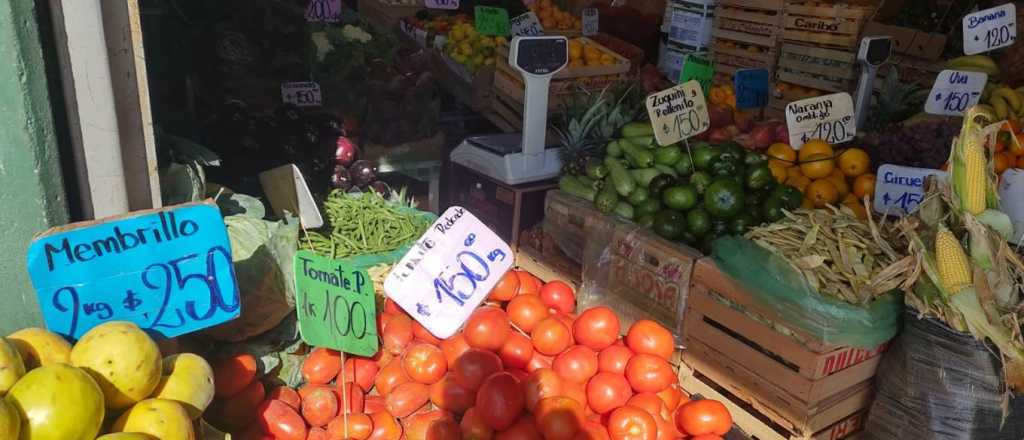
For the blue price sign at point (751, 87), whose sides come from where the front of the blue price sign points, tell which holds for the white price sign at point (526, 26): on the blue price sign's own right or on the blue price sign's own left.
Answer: on the blue price sign's own right

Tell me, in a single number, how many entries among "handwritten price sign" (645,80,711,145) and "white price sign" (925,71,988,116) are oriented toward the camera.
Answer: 2

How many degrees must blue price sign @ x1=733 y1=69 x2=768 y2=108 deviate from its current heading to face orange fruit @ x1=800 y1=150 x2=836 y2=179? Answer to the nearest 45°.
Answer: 0° — it already faces it

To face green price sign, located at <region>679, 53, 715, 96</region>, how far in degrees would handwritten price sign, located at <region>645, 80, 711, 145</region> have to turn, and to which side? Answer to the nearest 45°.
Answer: approximately 180°

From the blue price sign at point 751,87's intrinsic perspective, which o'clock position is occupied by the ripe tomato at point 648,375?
The ripe tomato is roughly at 12 o'clock from the blue price sign.

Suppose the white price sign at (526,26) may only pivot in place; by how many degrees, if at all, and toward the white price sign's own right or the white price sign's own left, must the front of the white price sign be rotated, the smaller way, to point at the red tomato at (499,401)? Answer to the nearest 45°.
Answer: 0° — it already faces it

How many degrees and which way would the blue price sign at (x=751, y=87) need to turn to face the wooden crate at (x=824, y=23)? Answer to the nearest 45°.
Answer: approximately 135° to its left

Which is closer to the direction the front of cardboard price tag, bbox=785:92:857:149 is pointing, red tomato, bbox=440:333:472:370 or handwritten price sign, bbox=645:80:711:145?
the red tomato
